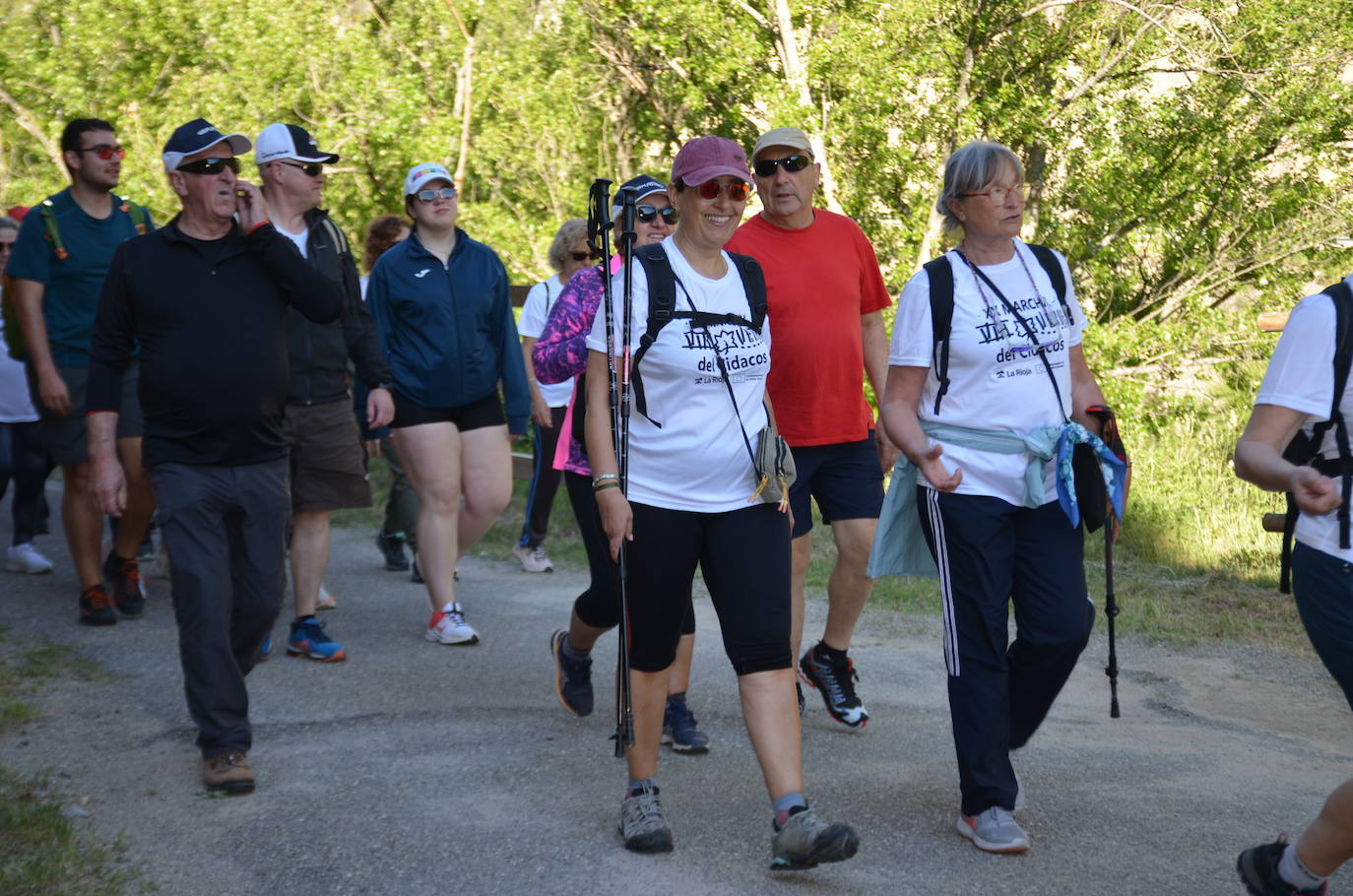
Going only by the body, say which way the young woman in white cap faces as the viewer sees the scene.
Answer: toward the camera

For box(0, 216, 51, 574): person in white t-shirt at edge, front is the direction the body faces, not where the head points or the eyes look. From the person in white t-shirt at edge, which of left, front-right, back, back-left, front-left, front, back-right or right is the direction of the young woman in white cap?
front

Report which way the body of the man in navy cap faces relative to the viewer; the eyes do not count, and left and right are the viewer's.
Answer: facing the viewer and to the right of the viewer

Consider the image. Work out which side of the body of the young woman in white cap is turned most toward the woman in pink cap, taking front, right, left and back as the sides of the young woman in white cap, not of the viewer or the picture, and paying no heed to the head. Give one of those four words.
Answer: front

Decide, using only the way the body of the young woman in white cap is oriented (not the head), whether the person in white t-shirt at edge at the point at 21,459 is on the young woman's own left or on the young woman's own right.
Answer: on the young woman's own right

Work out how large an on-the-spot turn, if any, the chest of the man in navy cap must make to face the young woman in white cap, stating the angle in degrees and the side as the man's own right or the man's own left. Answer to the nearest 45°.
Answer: approximately 90° to the man's own left

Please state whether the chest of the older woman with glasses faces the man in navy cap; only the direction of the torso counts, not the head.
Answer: no

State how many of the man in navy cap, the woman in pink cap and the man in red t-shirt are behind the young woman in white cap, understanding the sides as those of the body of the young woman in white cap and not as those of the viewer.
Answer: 0

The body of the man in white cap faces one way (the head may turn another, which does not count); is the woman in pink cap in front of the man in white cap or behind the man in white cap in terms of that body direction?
in front

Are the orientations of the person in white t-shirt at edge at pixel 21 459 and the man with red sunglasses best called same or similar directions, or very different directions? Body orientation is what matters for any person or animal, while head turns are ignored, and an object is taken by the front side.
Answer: same or similar directions

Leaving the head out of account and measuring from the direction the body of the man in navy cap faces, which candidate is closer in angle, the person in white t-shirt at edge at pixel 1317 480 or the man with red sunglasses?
the person in white t-shirt at edge

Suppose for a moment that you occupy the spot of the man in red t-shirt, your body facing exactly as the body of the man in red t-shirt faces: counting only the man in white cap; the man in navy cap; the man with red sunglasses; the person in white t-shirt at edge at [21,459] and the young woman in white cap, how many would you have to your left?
0

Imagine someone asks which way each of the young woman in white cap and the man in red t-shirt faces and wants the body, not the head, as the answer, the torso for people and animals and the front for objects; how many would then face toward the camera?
2

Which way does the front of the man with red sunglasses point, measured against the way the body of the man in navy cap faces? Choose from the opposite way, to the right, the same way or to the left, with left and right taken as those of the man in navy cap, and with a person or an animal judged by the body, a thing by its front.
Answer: the same way

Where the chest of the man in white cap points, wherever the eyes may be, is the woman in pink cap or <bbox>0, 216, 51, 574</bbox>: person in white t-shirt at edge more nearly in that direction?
the woman in pink cap
